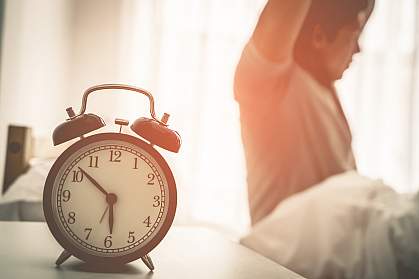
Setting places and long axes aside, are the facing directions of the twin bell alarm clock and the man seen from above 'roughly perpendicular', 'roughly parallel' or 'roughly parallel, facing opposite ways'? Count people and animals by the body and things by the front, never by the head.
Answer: roughly perpendicular

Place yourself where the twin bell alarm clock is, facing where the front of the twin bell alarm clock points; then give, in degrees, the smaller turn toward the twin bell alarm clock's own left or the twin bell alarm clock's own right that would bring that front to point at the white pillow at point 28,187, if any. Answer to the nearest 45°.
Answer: approximately 180°

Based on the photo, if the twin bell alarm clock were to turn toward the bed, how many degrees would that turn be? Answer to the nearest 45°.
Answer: approximately 180°

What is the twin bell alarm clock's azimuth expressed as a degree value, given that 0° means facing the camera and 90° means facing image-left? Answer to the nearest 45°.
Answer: approximately 0°

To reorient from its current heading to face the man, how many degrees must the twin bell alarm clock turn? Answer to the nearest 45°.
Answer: approximately 135° to its left

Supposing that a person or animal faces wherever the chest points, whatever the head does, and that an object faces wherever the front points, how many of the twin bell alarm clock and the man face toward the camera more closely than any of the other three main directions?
1
